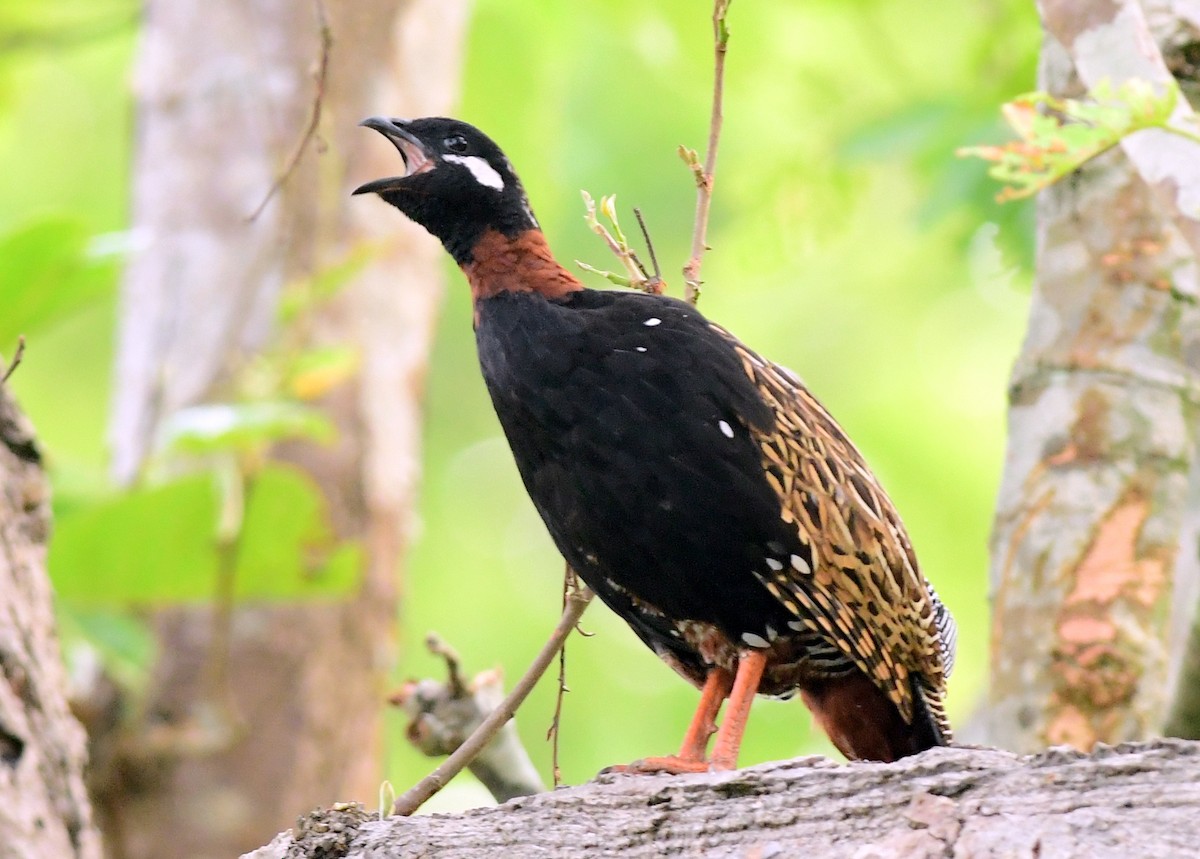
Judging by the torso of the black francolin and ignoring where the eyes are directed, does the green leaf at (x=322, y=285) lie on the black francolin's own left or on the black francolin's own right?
on the black francolin's own right

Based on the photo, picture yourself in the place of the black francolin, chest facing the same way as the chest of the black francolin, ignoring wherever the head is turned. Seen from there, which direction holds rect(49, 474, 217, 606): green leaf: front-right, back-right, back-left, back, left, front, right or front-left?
front-right

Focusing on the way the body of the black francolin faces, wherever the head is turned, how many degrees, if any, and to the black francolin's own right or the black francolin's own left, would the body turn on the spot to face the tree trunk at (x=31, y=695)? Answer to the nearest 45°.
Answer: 0° — it already faces it

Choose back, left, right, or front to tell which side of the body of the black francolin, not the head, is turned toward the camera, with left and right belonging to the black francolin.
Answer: left

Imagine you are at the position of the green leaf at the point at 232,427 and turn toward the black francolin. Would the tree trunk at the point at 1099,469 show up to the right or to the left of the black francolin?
left

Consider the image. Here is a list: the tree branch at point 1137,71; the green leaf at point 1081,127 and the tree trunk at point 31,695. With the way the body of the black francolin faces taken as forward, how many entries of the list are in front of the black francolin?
1

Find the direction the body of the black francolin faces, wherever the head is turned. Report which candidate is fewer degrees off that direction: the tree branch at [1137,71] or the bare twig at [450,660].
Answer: the bare twig

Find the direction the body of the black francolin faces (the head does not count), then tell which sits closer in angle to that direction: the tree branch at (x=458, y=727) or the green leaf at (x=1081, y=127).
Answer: the tree branch

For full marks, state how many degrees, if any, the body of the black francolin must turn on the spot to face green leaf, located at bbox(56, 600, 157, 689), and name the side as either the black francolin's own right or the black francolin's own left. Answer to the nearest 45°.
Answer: approximately 45° to the black francolin's own right

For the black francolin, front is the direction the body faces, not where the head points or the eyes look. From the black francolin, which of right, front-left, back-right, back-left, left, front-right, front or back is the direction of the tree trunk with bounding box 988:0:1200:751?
back-right

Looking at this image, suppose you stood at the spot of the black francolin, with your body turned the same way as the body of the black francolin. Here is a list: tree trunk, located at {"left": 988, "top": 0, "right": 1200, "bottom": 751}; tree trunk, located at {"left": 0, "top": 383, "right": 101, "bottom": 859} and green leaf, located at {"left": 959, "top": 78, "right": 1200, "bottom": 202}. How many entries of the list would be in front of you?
1

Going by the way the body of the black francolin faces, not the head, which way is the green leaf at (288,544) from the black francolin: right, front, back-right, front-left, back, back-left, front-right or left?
front-right
